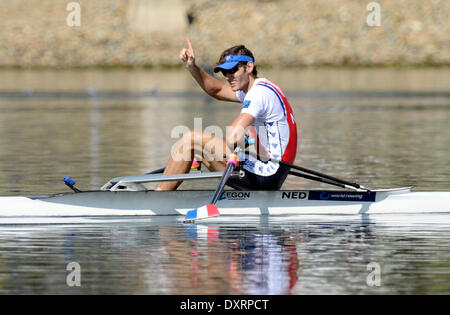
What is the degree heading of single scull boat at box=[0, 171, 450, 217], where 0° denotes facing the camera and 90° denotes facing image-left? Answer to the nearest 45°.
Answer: approximately 270°

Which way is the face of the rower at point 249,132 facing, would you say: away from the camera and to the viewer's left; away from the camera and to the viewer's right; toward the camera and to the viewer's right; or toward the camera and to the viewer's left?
toward the camera and to the viewer's left

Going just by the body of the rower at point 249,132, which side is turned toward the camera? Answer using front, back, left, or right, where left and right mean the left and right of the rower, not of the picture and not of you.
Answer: left
